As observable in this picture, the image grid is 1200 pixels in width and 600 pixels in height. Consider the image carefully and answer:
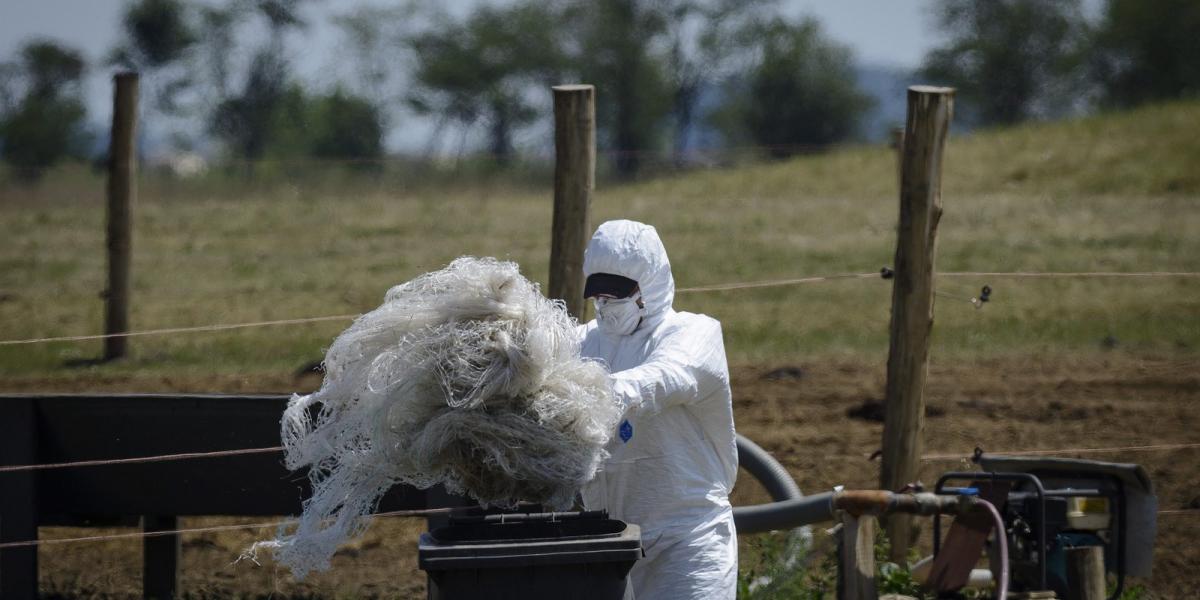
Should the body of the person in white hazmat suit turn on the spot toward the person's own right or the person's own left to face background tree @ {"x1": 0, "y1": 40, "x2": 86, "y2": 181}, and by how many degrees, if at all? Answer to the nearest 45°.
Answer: approximately 90° to the person's own right

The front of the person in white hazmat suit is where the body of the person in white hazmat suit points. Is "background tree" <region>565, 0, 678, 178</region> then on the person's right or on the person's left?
on the person's right

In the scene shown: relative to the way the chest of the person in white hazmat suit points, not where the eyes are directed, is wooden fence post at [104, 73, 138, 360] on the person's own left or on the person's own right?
on the person's own right

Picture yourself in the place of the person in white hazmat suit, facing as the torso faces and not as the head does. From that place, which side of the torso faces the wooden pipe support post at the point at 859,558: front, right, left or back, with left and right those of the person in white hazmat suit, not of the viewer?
back

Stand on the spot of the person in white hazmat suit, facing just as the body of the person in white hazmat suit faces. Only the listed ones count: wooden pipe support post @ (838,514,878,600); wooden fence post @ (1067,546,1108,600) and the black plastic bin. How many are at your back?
2

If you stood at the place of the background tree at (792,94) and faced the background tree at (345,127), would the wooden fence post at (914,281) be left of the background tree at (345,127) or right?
left

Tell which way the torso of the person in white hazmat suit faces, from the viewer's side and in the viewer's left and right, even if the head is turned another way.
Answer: facing the viewer and to the left of the viewer

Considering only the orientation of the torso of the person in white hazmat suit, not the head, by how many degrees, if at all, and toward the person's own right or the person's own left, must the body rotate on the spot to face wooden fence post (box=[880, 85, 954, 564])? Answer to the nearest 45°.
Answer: approximately 180°

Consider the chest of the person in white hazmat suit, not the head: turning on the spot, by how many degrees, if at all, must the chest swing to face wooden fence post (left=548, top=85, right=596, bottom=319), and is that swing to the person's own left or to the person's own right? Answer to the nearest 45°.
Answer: approximately 135° to the person's own right
